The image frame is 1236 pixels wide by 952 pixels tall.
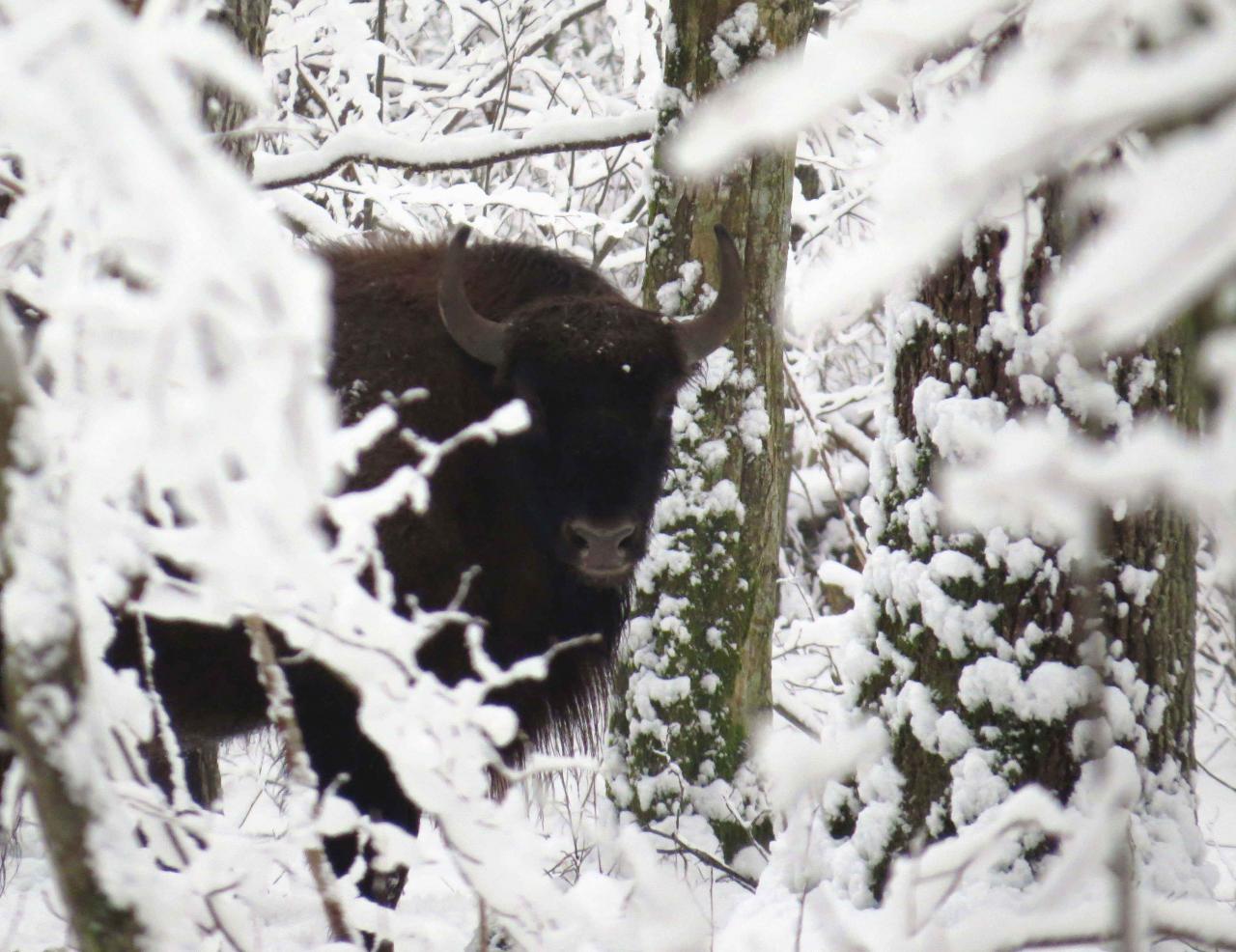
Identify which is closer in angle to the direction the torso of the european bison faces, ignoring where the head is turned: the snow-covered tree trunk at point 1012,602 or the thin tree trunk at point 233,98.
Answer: the snow-covered tree trunk

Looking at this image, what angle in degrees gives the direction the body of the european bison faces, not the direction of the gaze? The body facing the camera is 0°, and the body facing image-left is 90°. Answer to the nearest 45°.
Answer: approximately 315°

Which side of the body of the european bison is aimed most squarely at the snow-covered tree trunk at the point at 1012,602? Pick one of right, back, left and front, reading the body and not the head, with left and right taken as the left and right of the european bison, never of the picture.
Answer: front
